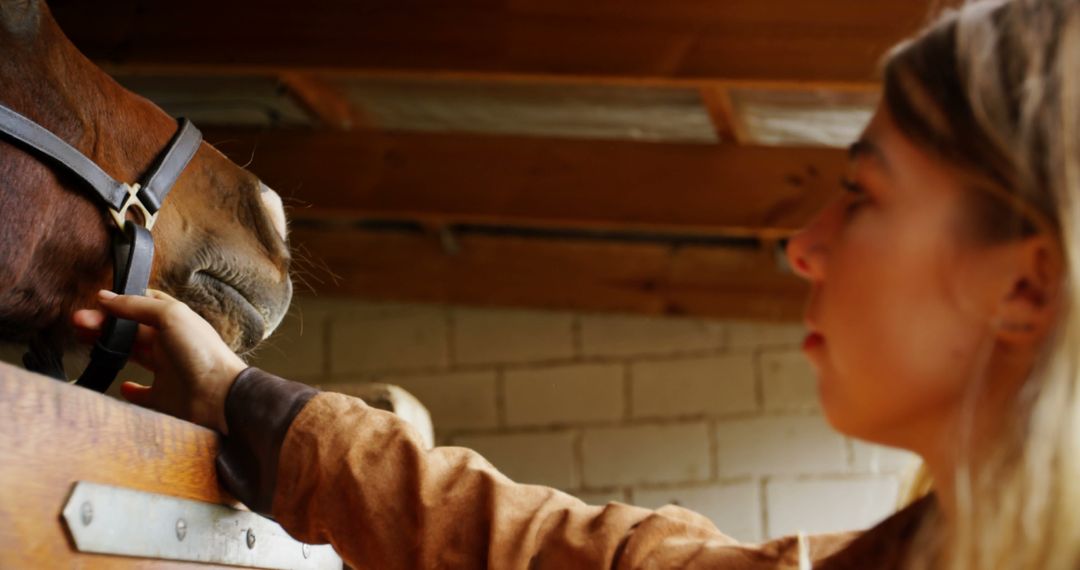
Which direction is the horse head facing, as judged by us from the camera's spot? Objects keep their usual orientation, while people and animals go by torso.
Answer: facing to the right of the viewer
